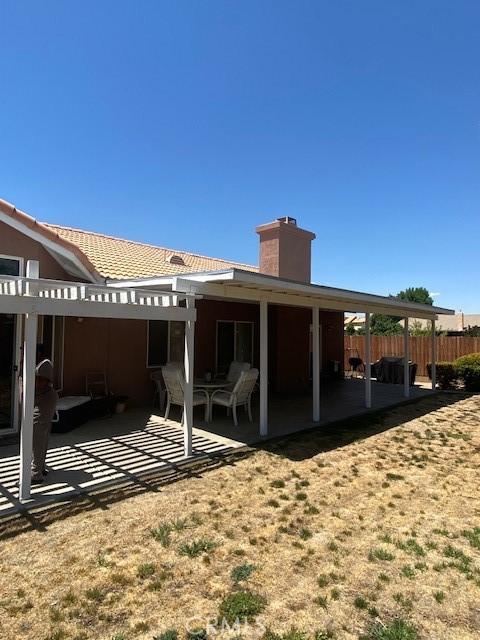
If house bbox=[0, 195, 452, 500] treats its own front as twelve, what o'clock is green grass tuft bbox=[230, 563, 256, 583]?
The green grass tuft is roughly at 7 o'clock from the house.

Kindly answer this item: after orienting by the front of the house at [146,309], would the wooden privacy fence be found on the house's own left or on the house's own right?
on the house's own right

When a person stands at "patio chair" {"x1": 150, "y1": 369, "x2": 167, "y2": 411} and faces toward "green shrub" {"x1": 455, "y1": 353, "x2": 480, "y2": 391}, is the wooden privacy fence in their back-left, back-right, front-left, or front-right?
front-left

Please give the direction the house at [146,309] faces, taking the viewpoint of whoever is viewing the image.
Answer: facing away from the viewer and to the left of the viewer

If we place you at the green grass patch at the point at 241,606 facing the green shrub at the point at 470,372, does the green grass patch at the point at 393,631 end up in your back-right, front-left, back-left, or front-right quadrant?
front-right

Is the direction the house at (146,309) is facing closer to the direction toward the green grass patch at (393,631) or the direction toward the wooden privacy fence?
the wooden privacy fence
